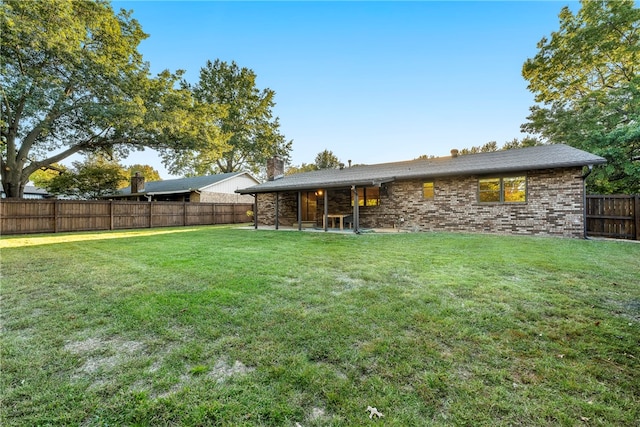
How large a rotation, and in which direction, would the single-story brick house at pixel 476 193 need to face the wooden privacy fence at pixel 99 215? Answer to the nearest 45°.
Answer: approximately 135° to its left

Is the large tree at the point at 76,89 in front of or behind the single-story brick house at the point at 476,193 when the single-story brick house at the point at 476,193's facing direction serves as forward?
behind

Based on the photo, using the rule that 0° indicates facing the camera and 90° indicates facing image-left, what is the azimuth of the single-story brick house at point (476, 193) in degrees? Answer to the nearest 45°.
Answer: approximately 225°

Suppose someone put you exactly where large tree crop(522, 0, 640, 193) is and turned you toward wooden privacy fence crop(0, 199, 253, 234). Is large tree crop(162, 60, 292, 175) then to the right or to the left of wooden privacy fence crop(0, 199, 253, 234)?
right

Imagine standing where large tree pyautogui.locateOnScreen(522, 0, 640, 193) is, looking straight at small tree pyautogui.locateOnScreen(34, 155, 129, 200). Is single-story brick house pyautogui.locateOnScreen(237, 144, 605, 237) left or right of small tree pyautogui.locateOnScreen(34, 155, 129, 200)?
left

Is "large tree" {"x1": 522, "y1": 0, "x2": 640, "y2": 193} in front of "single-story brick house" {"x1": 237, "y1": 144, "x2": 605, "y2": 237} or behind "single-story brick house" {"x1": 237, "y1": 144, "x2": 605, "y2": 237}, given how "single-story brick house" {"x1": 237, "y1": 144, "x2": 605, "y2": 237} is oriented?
in front

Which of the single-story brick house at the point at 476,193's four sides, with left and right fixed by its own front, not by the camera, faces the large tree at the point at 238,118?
left
